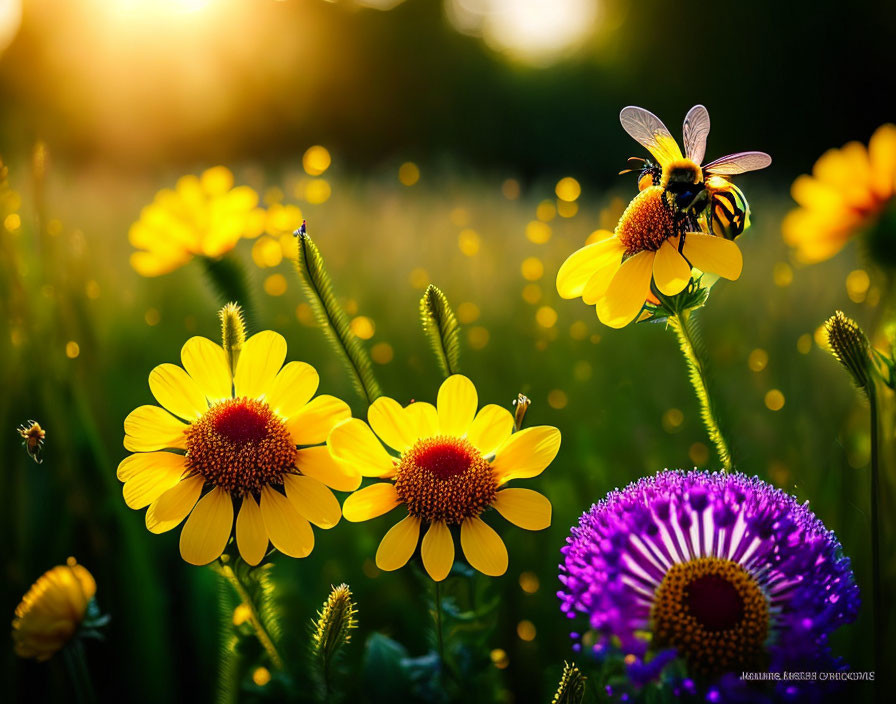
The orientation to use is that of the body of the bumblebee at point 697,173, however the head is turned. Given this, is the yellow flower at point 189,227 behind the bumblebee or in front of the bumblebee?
in front

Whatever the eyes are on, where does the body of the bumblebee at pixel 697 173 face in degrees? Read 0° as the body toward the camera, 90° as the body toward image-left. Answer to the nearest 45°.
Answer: approximately 90°
